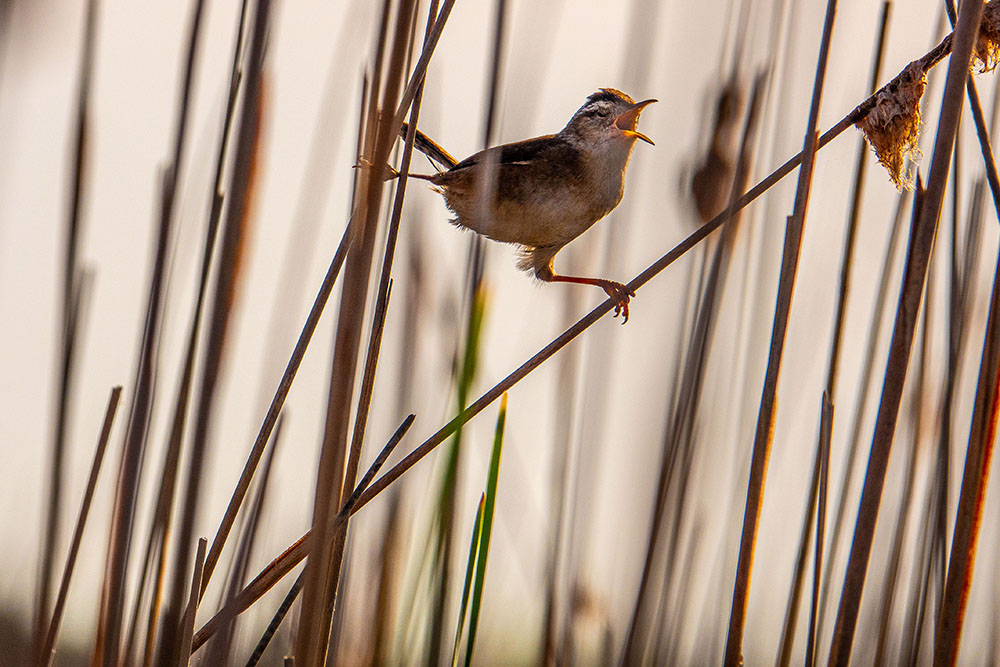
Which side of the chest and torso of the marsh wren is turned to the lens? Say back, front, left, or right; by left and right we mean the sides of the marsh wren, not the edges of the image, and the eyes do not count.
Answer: right

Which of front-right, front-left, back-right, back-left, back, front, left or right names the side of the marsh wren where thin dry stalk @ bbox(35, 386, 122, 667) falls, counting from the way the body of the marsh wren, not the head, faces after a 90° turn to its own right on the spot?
front-right

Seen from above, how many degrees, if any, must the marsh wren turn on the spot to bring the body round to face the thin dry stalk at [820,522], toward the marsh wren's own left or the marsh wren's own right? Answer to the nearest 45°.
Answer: approximately 45° to the marsh wren's own right

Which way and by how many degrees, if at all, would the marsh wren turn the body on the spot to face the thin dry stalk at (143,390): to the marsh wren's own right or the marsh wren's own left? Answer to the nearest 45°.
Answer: approximately 135° to the marsh wren's own right
